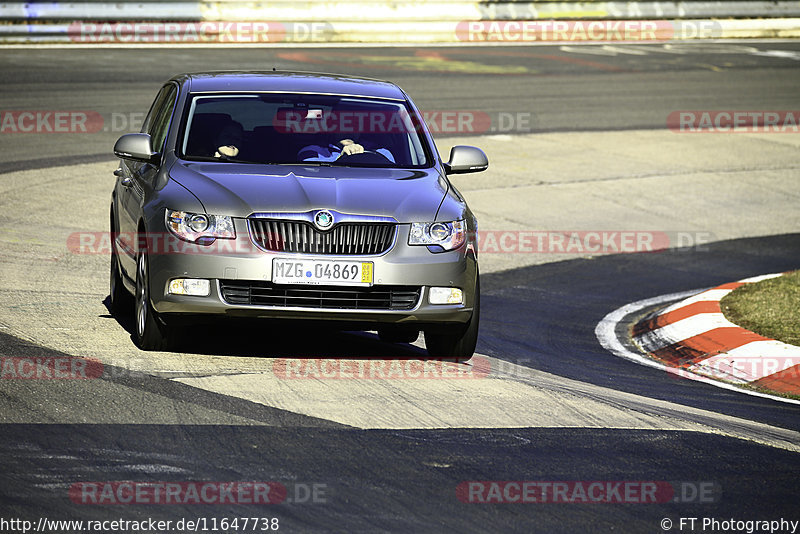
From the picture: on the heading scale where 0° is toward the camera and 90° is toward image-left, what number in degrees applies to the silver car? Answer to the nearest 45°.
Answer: approximately 0°
